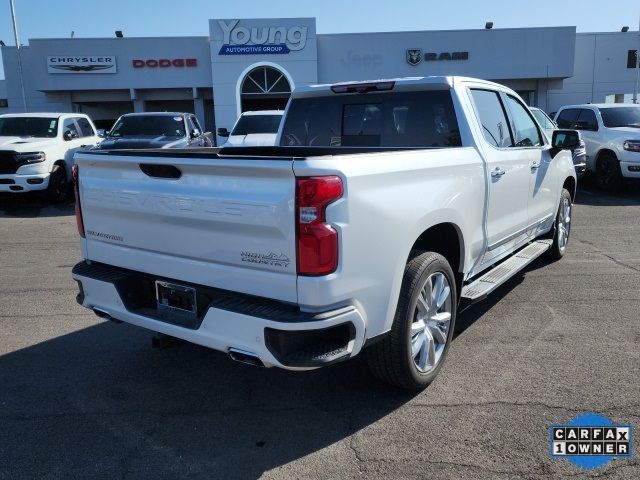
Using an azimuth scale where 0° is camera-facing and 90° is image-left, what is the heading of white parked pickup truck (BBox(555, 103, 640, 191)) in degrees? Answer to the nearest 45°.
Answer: approximately 315°

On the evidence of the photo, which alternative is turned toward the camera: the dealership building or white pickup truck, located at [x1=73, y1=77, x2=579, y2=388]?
the dealership building

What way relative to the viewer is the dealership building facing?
toward the camera

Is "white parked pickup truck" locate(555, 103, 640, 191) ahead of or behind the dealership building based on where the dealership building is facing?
ahead

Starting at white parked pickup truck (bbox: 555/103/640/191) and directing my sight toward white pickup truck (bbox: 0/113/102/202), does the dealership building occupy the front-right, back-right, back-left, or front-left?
front-right

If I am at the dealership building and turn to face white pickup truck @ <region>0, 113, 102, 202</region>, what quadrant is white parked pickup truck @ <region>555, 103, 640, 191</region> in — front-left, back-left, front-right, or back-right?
front-left

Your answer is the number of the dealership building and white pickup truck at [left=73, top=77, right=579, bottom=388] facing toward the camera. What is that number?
1

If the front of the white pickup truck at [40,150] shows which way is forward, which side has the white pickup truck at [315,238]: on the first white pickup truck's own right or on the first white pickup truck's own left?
on the first white pickup truck's own left

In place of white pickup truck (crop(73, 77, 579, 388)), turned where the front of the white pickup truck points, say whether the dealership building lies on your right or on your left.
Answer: on your left

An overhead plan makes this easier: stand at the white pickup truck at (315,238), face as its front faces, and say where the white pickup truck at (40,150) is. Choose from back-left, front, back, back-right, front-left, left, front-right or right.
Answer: left

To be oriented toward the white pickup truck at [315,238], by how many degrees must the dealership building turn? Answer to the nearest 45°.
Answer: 0° — it already faces it

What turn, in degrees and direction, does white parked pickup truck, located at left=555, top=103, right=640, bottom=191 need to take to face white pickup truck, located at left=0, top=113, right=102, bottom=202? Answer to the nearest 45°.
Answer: approximately 90° to its right

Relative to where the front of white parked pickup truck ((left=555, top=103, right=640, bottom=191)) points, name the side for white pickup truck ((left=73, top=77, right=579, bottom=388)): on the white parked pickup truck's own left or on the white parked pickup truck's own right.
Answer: on the white parked pickup truck's own right

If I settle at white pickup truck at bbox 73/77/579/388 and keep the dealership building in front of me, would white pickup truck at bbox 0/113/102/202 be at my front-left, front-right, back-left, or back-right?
front-left

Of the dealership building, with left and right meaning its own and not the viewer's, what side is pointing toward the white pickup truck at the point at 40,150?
front
